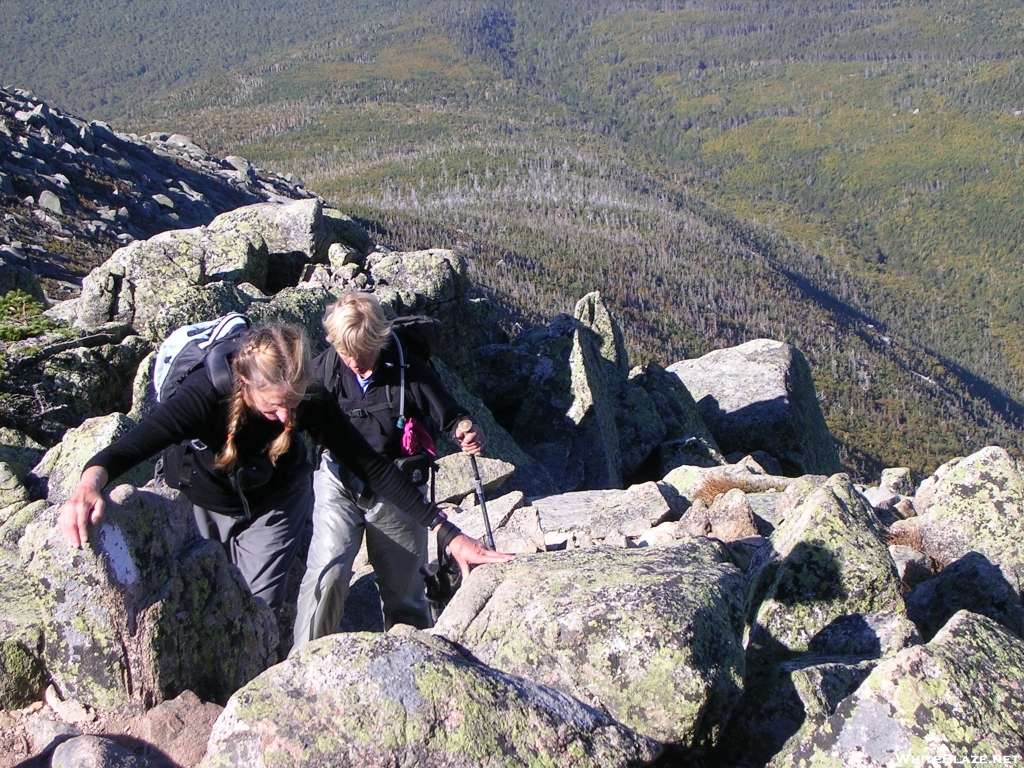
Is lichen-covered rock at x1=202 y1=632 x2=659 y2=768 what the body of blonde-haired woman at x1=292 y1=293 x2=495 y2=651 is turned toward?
yes

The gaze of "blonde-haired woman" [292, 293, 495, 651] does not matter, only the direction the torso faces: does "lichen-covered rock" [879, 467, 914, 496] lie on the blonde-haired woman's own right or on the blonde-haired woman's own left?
on the blonde-haired woman's own left

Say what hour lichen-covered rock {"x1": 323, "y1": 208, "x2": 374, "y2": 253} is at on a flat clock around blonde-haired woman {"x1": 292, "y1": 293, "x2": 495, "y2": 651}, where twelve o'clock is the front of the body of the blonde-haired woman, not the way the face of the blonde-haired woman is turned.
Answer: The lichen-covered rock is roughly at 6 o'clock from the blonde-haired woman.

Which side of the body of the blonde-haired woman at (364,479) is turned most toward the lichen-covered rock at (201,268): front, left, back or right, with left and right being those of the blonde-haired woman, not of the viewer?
back

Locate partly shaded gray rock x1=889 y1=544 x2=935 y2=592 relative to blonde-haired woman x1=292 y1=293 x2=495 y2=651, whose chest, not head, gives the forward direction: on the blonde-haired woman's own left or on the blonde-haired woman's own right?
on the blonde-haired woman's own left

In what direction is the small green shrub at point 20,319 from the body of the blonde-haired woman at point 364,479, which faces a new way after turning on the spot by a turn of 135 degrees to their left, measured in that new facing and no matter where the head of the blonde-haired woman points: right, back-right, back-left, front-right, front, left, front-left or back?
left

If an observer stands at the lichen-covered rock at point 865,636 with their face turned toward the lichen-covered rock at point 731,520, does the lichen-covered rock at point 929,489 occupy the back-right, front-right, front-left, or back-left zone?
front-right

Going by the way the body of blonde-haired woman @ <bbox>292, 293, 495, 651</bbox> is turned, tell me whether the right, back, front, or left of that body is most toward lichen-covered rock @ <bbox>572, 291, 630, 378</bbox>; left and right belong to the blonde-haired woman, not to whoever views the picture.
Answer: back

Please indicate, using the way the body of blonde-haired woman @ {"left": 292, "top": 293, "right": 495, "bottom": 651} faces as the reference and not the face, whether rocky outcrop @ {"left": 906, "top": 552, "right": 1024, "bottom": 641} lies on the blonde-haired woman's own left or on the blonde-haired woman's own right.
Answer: on the blonde-haired woman's own left

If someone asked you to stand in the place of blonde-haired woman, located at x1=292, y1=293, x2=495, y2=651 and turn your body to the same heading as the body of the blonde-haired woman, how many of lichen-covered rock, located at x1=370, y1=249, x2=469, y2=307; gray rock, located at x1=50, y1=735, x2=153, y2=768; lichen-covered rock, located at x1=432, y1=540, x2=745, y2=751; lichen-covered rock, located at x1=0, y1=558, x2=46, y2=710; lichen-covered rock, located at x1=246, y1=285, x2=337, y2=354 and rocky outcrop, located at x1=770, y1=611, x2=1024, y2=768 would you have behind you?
2

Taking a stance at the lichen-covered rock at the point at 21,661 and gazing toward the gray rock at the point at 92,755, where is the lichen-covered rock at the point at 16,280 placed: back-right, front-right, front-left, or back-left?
back-left

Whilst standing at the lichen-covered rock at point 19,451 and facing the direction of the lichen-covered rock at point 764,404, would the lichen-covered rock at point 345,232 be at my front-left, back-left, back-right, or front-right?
front-left

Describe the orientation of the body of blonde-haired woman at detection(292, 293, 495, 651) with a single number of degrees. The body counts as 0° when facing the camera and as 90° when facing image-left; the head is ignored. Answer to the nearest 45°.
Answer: approximately 0°

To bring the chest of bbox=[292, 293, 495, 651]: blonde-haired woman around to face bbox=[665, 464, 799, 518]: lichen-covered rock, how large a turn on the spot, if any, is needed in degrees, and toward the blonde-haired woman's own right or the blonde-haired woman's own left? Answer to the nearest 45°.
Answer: approximately 135° to the blonde-haired woman's own left

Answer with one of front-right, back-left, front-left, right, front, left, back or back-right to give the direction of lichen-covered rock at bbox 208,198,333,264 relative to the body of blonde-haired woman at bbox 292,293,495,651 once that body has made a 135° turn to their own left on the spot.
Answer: front-left
